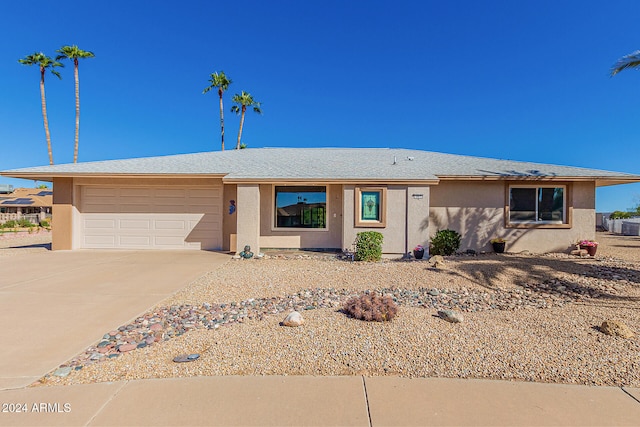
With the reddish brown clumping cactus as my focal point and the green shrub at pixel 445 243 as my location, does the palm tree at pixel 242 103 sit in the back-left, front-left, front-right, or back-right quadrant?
back-right

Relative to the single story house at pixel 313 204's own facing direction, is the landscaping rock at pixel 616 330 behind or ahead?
ahead

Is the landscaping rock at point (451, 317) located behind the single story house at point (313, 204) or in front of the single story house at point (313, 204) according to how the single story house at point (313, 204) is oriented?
in front

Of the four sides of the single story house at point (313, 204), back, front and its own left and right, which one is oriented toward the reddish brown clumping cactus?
front

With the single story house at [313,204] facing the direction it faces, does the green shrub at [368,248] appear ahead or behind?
ahead

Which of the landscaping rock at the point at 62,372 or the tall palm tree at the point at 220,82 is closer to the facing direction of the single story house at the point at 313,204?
the landscaping rock

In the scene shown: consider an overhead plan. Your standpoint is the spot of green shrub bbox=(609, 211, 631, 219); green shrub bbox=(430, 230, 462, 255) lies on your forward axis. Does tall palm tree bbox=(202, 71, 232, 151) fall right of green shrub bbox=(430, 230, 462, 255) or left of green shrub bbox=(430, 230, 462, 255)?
right

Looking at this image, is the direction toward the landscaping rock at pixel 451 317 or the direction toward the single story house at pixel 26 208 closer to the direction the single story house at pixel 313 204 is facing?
the landscaping rock

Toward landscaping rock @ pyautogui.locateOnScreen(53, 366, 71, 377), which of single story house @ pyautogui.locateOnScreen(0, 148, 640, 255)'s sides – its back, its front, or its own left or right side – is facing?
front

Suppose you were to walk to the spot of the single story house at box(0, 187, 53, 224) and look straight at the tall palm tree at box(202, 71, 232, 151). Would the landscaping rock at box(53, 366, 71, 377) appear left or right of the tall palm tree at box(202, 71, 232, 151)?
right

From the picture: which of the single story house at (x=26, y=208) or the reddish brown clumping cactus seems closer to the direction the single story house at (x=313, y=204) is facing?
the reddish brown clumping cactus

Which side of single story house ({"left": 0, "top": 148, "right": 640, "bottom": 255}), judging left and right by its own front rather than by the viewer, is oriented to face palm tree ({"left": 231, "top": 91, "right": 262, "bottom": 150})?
back

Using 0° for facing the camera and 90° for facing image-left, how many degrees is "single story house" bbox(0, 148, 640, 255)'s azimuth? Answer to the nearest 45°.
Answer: approximately 0°

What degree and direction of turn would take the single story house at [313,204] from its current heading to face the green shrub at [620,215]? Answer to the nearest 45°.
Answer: approximately 135° to its left

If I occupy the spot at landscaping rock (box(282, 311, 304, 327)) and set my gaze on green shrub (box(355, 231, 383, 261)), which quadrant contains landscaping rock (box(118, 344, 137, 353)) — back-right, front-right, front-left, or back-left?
back-left

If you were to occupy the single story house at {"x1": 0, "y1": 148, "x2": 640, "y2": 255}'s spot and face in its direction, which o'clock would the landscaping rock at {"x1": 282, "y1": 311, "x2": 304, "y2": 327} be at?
The landscaping rock is roughly at 12 o'clock from the single story house.

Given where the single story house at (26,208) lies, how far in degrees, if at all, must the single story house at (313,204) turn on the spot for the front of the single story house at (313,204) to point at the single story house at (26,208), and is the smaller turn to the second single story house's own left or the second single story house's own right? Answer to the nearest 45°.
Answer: approximately 135° to the second single story house's own right
